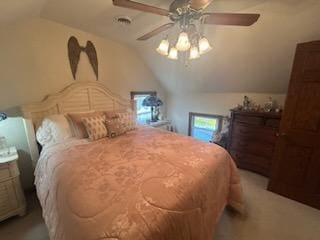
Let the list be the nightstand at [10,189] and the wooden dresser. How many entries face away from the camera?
0

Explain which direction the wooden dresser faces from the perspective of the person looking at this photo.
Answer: facing the viewer and to the left of the viewer

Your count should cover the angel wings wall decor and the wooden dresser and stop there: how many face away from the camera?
0

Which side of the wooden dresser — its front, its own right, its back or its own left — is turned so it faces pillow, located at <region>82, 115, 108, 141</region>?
front

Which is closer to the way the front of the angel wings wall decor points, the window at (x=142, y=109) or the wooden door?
the wooden door

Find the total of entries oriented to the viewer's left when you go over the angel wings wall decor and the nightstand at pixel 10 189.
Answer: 0

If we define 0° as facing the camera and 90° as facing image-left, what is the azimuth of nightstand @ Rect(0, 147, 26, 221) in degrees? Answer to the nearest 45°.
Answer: approximately 315°

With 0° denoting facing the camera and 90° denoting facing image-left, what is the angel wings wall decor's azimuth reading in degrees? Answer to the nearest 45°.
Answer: approximately 315°
